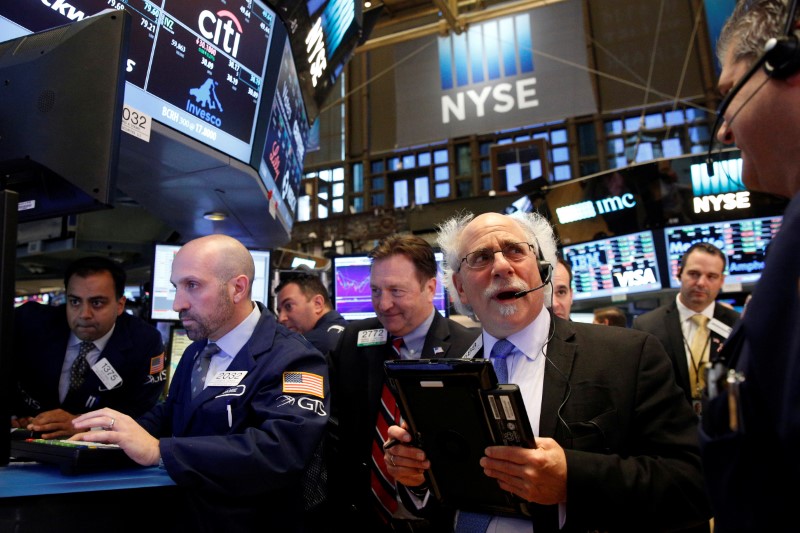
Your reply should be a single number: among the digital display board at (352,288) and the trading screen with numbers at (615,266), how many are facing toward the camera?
2

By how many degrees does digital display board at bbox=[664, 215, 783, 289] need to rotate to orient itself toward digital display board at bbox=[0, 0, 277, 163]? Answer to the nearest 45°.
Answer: approximately 45° to its right

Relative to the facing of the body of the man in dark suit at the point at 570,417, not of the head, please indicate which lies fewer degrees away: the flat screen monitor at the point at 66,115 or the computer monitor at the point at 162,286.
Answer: the flat screen monitor

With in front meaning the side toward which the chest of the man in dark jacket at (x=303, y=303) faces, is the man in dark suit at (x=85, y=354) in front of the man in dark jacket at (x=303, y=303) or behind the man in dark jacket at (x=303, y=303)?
in front

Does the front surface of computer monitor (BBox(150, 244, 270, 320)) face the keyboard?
yes

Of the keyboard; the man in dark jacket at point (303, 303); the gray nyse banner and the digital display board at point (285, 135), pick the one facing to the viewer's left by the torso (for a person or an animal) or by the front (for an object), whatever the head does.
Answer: the man in dark jacket

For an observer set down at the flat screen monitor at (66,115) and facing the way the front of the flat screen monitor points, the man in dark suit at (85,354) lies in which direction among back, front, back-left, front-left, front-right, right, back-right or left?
front-left

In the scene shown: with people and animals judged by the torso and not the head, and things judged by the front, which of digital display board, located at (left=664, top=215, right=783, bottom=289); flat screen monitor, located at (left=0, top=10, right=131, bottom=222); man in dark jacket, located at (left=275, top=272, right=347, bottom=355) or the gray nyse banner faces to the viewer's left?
the man in dark jacket

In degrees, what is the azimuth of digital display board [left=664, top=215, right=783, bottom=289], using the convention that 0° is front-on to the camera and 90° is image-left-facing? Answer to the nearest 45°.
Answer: approximately 0°

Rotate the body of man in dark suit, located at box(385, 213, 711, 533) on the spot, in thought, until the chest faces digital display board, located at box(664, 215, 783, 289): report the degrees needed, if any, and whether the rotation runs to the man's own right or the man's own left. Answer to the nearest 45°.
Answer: approximately 180°
